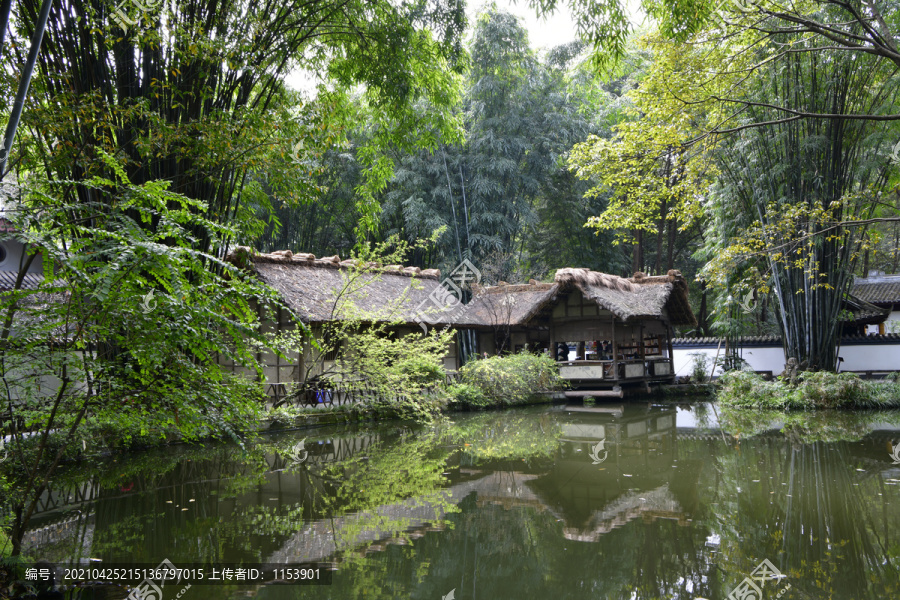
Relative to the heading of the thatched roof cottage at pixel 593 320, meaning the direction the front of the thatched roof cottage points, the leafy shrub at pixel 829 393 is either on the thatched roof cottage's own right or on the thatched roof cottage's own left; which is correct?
on the thatched roof cottage's own left

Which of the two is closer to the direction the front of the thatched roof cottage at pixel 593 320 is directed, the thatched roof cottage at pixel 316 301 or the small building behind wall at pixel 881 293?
the thatched roof cottage

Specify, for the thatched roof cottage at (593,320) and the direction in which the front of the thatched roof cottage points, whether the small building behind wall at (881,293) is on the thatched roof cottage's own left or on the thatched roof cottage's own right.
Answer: on the thatched roof cottage's own left

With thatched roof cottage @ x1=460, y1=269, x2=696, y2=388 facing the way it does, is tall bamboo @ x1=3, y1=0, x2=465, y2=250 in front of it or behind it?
in front

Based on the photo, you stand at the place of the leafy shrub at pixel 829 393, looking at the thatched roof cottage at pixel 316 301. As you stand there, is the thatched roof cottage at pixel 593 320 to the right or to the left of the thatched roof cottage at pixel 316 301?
right

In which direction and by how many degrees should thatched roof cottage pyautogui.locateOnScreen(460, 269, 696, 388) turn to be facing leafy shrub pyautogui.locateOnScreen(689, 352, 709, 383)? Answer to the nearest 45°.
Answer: approximately 135° to its left

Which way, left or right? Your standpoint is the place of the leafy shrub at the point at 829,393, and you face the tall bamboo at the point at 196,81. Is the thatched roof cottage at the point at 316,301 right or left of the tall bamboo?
right

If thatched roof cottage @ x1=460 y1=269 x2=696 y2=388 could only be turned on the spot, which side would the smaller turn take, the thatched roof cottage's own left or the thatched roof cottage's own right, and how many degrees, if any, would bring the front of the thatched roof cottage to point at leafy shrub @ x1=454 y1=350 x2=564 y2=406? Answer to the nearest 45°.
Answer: approximately 45° to the thatched roof cottage's own right

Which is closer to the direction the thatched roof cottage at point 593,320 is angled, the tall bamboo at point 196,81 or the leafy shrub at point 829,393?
the tall bamboo

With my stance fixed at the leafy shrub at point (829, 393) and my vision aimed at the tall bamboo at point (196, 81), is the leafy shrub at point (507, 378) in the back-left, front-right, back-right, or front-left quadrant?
front-right

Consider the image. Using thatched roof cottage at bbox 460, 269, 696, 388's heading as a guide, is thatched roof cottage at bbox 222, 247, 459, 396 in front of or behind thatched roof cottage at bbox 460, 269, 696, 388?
in front

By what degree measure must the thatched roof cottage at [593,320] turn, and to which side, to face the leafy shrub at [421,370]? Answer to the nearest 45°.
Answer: approximately 45° to its right

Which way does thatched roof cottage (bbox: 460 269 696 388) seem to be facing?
toward the camera
